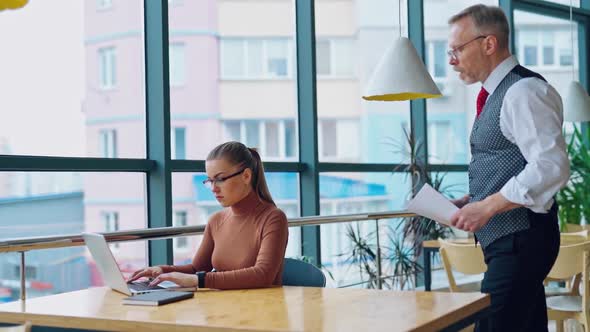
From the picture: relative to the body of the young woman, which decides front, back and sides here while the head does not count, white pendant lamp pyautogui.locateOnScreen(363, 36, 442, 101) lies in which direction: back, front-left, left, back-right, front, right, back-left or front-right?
back

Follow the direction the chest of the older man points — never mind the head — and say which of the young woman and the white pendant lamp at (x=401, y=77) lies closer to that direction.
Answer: the young woman

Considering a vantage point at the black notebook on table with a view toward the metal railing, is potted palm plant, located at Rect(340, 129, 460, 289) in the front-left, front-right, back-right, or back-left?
front-right

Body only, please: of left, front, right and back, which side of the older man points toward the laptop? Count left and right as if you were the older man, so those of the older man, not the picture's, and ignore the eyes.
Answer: front

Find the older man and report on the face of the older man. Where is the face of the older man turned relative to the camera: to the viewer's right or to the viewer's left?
to the viewer's left

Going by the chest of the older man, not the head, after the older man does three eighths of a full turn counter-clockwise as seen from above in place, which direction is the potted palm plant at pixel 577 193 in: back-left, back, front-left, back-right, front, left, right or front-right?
back-left

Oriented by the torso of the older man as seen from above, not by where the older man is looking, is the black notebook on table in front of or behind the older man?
in front

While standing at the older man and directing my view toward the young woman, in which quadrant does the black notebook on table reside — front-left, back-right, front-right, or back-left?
front-left

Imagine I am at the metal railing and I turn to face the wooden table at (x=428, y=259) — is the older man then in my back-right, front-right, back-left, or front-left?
front-right

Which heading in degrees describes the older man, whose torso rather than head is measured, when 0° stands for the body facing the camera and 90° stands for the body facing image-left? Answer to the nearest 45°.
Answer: approximately 90°

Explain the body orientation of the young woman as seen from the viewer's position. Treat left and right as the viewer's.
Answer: facing the viewer and to the left of the viewer

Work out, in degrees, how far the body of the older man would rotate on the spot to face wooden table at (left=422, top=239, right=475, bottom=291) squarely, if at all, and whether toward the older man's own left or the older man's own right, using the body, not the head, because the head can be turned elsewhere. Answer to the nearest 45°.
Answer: approximately 90° to the older man's own right

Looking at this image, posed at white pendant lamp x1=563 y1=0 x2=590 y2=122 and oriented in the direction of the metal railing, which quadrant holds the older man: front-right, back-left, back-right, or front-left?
front-left

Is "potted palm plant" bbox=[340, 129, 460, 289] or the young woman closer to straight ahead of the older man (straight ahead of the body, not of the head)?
the young woman

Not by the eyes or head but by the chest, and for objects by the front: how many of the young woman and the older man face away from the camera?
0

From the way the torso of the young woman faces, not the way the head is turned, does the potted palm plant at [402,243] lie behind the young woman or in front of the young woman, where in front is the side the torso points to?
behind
